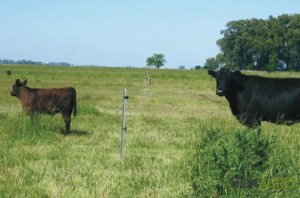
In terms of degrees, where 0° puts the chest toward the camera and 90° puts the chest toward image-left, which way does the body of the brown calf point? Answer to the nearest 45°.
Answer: approximately 90°

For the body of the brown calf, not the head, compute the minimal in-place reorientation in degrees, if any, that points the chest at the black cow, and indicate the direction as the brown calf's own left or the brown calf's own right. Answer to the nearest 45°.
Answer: approximately 180°

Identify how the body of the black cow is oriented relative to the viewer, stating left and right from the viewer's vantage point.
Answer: facing to the left of the viewer

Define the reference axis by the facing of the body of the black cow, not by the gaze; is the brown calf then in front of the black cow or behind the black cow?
in front

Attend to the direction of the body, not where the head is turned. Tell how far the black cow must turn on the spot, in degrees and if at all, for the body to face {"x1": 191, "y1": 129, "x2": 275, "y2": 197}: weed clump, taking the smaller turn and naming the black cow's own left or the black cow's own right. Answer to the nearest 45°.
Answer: approximately 90° to the black cow's own left

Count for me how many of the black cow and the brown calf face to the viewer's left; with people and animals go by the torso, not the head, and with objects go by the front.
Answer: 2

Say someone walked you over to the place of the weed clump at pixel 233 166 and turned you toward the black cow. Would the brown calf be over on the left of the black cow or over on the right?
left

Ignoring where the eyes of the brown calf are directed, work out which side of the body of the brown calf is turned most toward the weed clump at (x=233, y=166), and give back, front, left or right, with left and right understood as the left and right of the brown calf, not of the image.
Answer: left
